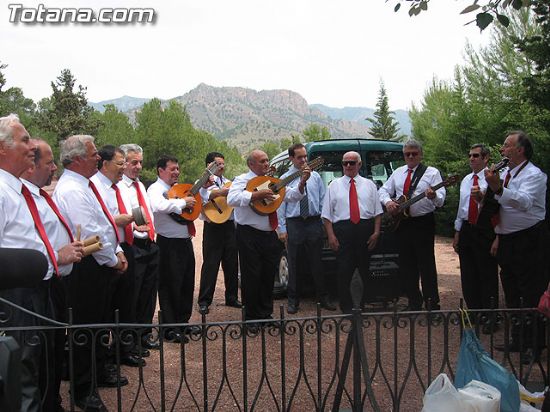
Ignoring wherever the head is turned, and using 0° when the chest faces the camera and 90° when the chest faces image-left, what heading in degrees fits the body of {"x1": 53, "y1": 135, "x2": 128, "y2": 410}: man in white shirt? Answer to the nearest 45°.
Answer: approximately 270°

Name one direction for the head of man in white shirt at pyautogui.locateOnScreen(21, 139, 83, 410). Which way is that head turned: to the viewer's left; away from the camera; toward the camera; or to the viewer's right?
to the viewer's right

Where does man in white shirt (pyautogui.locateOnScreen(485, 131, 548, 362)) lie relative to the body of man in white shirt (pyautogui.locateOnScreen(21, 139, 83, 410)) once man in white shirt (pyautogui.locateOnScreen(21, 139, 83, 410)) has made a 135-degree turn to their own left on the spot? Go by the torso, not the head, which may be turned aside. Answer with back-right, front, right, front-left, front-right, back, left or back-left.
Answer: back-right

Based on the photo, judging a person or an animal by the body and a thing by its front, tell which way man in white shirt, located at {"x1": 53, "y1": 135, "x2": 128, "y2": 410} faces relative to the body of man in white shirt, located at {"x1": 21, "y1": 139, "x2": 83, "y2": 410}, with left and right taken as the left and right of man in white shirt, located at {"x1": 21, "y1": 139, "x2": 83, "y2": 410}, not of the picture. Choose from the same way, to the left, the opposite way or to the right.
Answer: the same way

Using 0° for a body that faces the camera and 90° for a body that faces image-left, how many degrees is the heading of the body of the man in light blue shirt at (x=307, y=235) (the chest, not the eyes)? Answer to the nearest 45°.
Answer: approximately 0°

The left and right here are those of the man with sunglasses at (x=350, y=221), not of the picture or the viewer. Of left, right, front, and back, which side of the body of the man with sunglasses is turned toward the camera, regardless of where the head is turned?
front

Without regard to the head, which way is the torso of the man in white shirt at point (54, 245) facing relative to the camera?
to the viewer's right

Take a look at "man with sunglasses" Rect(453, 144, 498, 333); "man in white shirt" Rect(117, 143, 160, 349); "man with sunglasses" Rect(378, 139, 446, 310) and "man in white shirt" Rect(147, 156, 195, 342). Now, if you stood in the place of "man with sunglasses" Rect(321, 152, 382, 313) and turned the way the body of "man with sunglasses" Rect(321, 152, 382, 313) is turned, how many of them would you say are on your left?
2

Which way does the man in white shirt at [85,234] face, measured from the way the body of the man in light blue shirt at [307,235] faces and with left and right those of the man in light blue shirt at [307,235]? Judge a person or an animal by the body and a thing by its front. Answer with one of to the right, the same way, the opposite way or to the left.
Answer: to the left

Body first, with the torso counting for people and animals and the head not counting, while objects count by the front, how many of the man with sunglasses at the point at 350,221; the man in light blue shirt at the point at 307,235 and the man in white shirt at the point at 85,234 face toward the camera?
2

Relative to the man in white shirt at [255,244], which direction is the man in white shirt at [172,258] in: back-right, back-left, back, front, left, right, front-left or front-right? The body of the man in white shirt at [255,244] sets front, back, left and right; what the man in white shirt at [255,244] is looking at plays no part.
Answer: back-right

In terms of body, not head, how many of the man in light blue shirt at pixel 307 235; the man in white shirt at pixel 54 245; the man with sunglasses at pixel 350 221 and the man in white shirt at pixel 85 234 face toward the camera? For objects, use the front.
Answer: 2

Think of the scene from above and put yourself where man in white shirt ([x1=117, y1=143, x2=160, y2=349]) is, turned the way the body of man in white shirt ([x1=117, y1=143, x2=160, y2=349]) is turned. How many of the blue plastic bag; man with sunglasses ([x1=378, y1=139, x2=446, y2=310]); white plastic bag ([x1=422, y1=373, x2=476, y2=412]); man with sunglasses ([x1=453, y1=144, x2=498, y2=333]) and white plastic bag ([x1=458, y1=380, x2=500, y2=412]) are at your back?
0

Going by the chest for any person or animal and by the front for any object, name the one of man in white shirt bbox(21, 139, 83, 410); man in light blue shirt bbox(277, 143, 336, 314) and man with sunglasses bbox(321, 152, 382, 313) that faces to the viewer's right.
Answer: man in white shirt bbox(21, 139, 83, 410)

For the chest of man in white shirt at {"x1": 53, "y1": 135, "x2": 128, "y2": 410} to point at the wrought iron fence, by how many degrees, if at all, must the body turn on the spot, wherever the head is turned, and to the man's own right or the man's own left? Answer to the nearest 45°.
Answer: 0° — they already face it

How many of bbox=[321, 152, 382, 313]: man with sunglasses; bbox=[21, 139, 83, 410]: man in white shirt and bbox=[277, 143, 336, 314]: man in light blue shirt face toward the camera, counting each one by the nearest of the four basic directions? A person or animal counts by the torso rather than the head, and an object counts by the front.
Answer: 2

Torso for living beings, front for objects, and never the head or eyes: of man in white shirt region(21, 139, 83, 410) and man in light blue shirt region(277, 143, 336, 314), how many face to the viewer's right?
1

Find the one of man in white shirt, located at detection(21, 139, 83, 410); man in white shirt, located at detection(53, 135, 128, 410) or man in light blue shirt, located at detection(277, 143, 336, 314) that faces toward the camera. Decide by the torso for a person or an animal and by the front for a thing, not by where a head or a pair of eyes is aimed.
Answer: man in light blue shirt, located at detection(277, 143, 336, 314)
